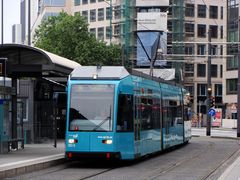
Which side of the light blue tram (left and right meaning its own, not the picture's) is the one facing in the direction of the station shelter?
right

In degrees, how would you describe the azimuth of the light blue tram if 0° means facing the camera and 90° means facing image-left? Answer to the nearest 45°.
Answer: approximately 45°

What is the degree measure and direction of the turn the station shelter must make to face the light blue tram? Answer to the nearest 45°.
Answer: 0° — it already faces it

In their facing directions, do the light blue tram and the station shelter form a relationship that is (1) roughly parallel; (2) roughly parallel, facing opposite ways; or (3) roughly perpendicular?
roughly perpendicular

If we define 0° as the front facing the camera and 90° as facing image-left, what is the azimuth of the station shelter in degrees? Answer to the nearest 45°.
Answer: approximately 315°
